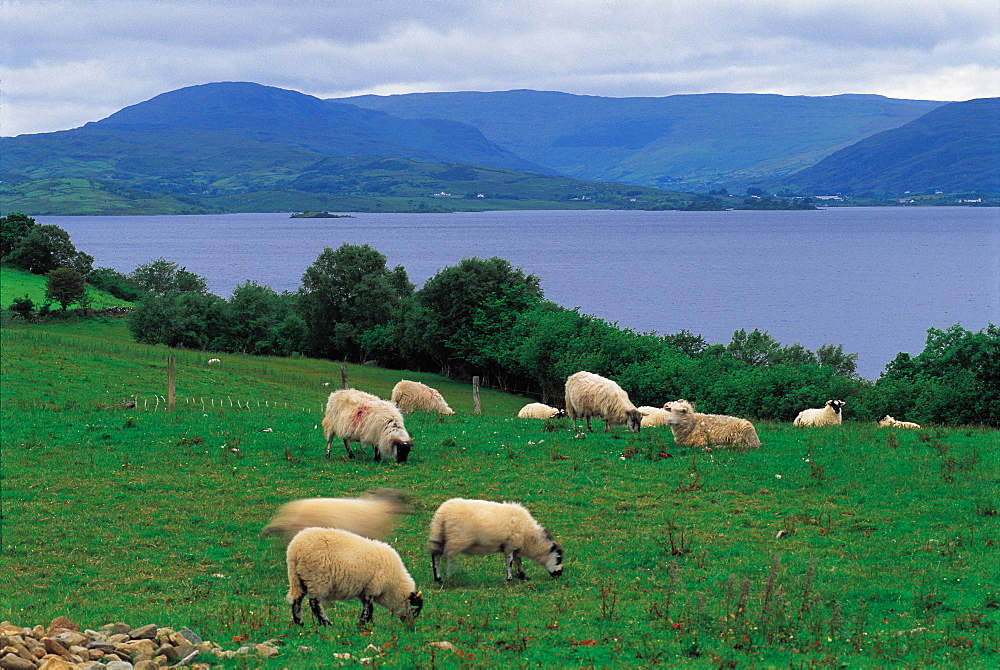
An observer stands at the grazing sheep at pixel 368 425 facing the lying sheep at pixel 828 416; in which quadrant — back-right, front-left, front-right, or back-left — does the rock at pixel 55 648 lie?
back-right

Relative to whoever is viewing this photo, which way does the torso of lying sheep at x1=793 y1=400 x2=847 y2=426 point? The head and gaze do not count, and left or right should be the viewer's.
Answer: facing to the right of the viewer

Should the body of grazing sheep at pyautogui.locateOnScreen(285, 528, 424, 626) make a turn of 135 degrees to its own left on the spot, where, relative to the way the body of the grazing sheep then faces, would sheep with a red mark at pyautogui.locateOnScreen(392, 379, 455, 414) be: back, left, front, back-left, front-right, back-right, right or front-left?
front-right

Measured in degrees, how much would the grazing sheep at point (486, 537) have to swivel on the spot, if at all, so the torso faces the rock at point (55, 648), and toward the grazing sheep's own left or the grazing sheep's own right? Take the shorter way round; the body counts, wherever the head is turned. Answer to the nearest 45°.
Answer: approximately 135° to the grazing sheep's own right

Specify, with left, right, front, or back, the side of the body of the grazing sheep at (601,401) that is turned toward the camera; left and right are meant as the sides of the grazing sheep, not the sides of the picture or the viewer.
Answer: right

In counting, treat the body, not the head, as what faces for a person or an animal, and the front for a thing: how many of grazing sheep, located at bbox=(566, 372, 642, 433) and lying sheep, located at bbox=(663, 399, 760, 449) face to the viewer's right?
1

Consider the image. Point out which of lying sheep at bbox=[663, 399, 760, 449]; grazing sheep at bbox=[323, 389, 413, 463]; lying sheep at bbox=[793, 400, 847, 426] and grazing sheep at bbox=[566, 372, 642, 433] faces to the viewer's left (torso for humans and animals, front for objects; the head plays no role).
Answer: lying sheep at bbox=[663, 399, 760, 449]

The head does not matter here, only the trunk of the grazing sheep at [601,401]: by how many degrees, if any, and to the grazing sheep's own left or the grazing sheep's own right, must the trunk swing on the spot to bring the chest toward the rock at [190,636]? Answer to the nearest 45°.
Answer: approximately 90° to the grazing sheep's own right

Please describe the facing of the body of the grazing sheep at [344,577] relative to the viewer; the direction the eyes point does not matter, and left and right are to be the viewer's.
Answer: facing to the right of the viewer

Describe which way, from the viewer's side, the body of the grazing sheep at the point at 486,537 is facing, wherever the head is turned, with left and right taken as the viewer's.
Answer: facing to the right of the viewer

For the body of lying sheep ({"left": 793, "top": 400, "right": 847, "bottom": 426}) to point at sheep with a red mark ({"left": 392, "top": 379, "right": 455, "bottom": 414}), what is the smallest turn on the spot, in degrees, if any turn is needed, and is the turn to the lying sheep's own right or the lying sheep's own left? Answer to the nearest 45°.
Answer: approximately 180°

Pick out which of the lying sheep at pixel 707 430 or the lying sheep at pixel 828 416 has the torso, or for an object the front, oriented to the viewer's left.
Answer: the lying sheep at pixel 707 430
